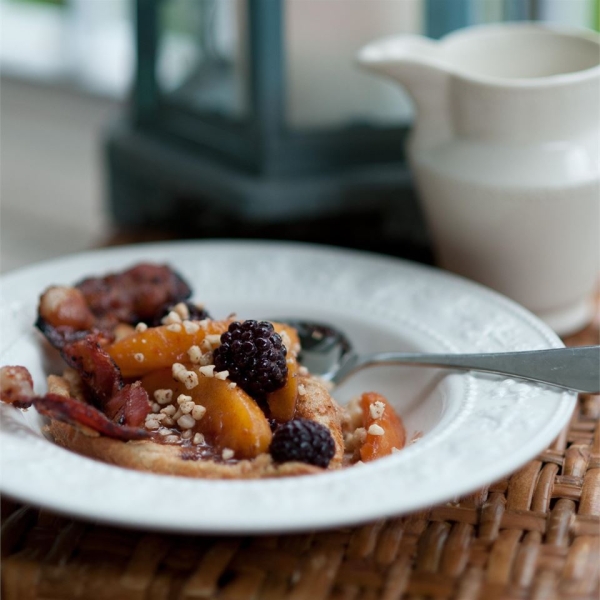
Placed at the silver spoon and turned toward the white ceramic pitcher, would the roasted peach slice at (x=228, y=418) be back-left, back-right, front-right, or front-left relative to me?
back-left

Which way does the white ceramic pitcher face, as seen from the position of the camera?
facing to the left of the viewer

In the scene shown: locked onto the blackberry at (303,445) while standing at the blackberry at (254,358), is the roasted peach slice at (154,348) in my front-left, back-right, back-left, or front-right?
back-right
